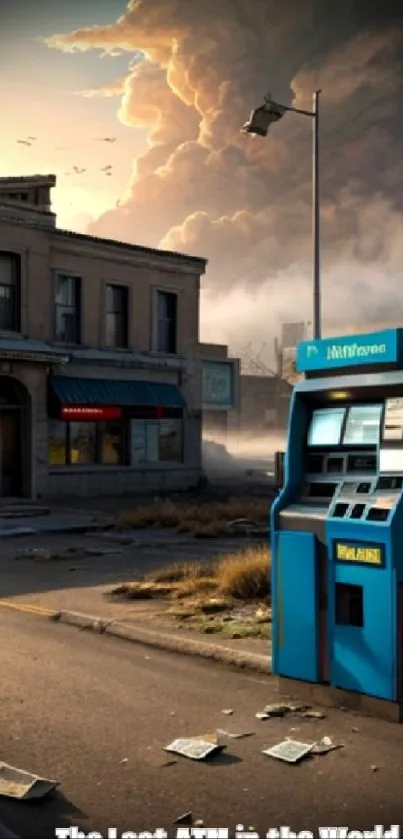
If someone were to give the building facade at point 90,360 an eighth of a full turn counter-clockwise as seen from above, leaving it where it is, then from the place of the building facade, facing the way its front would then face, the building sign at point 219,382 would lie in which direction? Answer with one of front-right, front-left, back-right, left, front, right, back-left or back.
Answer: front-left

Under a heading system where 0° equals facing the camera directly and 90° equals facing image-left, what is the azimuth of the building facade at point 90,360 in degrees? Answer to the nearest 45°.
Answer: approximately 315°

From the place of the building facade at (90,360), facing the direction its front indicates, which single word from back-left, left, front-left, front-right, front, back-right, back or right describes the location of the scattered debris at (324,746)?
front-right

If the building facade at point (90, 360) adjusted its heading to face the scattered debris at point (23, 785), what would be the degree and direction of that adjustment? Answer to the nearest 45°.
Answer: approximately 45° to its right

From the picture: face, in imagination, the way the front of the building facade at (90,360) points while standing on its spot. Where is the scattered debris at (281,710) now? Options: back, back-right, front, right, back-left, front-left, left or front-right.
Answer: front-right
